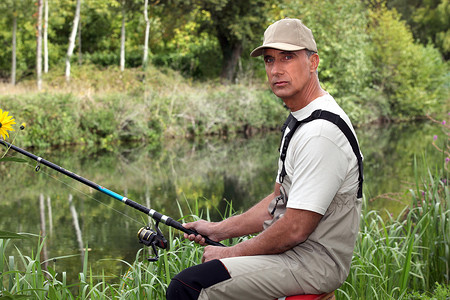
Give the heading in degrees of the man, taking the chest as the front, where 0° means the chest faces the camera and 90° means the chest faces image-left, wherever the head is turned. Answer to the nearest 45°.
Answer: approximately 90°

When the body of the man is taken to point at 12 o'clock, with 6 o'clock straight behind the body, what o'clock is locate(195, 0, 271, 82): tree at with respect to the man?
The tree is roughly at 3 o'clock from the man.
